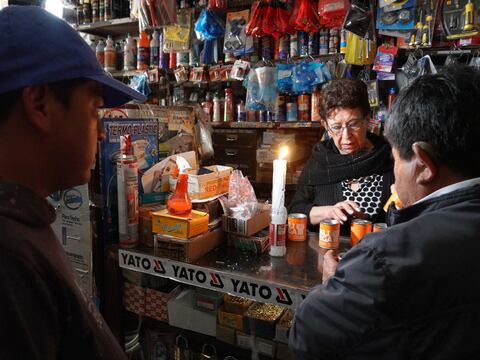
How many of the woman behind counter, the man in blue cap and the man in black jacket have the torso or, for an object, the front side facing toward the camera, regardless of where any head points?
1

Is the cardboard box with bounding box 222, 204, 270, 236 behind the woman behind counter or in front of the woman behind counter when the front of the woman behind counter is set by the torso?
in front

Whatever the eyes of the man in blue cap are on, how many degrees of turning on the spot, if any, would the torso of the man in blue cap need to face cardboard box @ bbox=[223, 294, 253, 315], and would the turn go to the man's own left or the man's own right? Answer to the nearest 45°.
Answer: approximately 45° to the man's own left

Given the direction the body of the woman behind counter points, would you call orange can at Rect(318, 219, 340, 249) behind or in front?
in front

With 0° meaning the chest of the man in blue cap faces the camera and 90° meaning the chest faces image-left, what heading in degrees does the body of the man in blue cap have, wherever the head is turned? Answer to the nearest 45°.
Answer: approximately 270°

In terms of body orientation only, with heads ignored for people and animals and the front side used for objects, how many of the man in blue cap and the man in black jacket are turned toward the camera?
0

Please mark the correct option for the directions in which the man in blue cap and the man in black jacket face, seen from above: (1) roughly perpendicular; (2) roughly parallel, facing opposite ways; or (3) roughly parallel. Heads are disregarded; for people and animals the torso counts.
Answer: roughly perpendicular

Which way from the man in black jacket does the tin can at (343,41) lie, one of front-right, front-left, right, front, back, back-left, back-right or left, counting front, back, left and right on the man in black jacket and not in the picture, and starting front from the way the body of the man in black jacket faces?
front-right

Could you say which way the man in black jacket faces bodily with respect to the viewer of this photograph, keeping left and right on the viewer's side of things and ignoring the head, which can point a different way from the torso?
facing away from the viewer and to the left of the viewer

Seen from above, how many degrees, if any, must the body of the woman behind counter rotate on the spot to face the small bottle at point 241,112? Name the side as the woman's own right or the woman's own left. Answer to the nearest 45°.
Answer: approximately 135° to the woman's own right

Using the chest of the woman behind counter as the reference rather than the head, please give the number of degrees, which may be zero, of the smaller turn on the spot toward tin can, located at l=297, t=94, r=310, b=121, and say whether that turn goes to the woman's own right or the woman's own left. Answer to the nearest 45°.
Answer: approximately 180°

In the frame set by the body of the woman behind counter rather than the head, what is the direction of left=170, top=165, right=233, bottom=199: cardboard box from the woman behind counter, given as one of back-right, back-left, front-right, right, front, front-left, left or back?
front-right
